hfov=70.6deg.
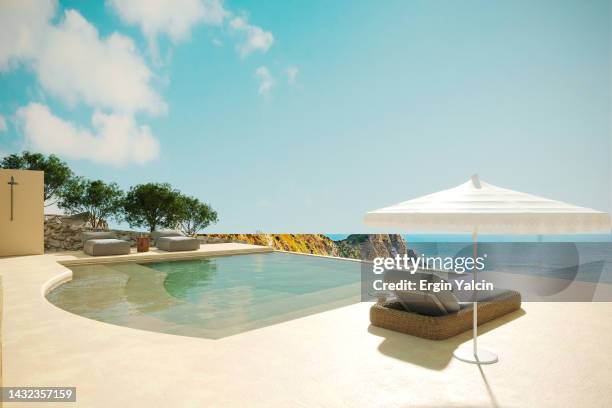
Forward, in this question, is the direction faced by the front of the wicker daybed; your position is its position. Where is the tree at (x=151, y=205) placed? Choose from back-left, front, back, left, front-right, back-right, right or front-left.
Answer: left

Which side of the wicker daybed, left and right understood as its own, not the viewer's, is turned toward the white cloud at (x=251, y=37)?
left

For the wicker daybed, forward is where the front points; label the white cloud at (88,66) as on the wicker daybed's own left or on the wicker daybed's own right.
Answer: on the wicker daybed's own left

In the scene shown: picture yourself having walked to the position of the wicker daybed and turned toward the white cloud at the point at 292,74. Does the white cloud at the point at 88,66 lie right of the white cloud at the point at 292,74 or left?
left

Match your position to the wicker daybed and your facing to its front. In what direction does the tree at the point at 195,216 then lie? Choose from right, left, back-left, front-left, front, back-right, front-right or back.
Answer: left
